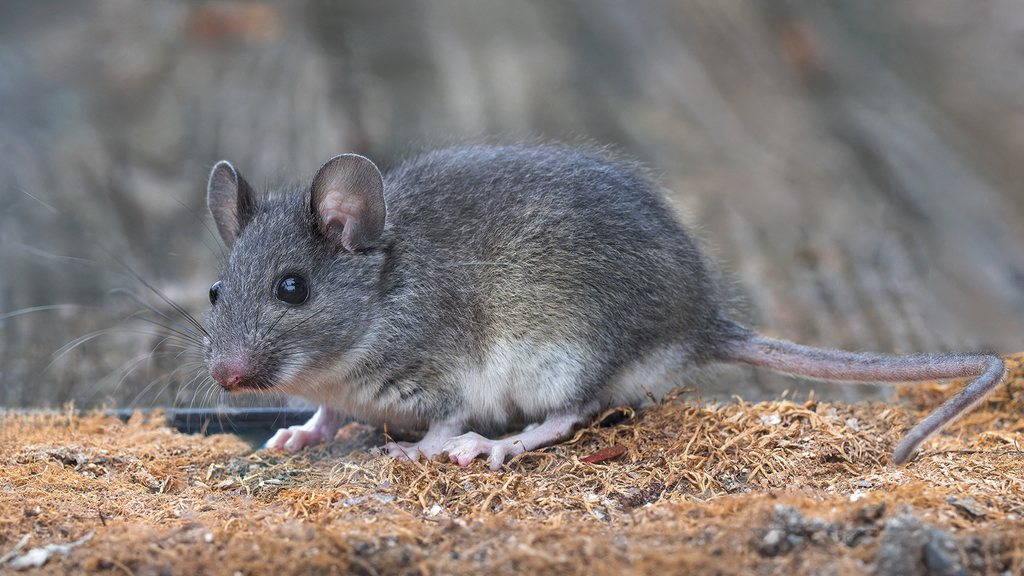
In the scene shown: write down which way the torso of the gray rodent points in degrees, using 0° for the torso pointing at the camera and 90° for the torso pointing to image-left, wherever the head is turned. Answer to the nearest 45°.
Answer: approximately 90°
